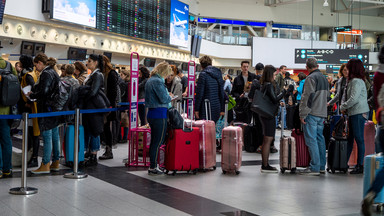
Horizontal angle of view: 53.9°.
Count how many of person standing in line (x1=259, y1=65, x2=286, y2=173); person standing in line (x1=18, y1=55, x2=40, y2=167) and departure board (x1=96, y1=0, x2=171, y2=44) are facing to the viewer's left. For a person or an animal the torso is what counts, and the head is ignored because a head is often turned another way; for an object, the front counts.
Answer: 1

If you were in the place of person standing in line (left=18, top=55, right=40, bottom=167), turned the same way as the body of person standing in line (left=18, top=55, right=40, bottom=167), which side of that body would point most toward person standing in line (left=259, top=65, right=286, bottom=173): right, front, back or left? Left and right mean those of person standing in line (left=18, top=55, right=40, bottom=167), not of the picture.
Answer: back

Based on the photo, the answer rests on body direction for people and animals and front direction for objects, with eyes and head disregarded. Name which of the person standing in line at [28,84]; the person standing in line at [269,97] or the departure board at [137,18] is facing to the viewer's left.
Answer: the person standing in line at [28,84]

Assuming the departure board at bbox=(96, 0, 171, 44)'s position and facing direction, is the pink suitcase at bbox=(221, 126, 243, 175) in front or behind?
in front

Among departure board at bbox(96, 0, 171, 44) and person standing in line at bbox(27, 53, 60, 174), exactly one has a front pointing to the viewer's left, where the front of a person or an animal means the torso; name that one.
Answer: the person standing in line

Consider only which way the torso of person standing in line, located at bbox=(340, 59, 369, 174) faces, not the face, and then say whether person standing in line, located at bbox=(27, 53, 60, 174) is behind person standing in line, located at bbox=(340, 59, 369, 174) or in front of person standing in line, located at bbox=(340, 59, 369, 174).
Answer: in front

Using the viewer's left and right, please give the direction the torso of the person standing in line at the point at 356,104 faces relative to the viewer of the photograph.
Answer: facing to the left of the viewer
